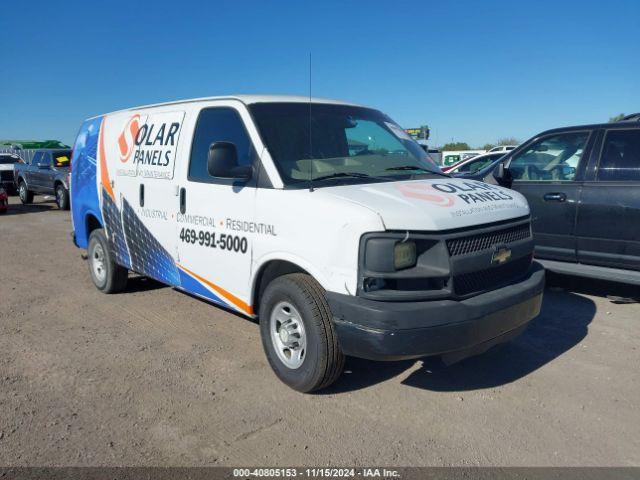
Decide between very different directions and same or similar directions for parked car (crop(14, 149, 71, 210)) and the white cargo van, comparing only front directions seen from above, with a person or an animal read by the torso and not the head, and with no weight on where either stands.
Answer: same or similar directions

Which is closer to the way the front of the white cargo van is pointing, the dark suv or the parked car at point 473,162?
the dark suv

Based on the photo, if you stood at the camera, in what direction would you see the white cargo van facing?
facing the viewer and to the right of the viewer

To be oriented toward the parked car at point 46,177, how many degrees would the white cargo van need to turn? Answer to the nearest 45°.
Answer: approximately 180°

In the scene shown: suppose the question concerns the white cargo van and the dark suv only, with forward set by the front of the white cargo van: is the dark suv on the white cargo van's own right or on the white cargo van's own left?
on the white cargo van's own left

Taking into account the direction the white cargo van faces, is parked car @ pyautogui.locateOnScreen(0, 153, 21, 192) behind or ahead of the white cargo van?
behind

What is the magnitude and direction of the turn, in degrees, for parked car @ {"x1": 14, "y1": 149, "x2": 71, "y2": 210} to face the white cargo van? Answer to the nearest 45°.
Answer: approximately 45° to its right

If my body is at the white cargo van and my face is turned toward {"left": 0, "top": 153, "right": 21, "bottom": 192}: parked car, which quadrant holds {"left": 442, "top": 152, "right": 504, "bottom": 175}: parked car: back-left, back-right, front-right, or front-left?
front-right
